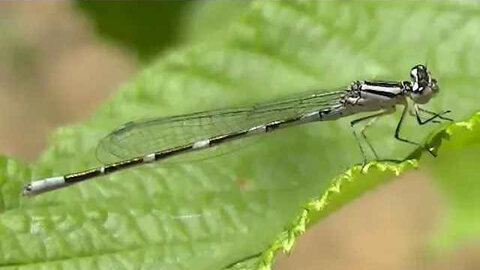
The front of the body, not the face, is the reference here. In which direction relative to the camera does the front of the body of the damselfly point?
to the viewer's right
